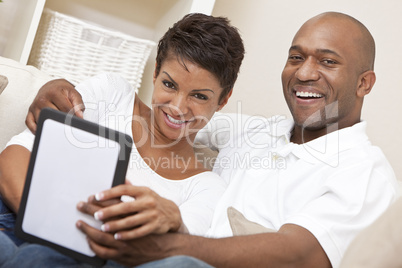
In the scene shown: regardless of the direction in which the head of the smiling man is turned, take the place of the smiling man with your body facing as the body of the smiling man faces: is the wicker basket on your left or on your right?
on your right

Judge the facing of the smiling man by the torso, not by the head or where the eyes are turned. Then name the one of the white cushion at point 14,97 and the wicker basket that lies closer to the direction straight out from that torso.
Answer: the white cushion

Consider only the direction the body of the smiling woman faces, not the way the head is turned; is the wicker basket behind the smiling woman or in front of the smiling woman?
behind

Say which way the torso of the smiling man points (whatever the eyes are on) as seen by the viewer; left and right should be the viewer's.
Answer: facing the viewer and to the left of the viewer

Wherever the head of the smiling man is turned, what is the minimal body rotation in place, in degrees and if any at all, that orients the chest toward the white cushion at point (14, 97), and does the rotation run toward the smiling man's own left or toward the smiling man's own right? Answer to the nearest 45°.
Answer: approximately 45° to the smiling man's own right

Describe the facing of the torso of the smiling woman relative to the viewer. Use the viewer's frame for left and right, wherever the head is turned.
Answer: facing the viewer

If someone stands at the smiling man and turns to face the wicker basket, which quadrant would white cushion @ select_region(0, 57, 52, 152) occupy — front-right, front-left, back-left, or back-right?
front-left
